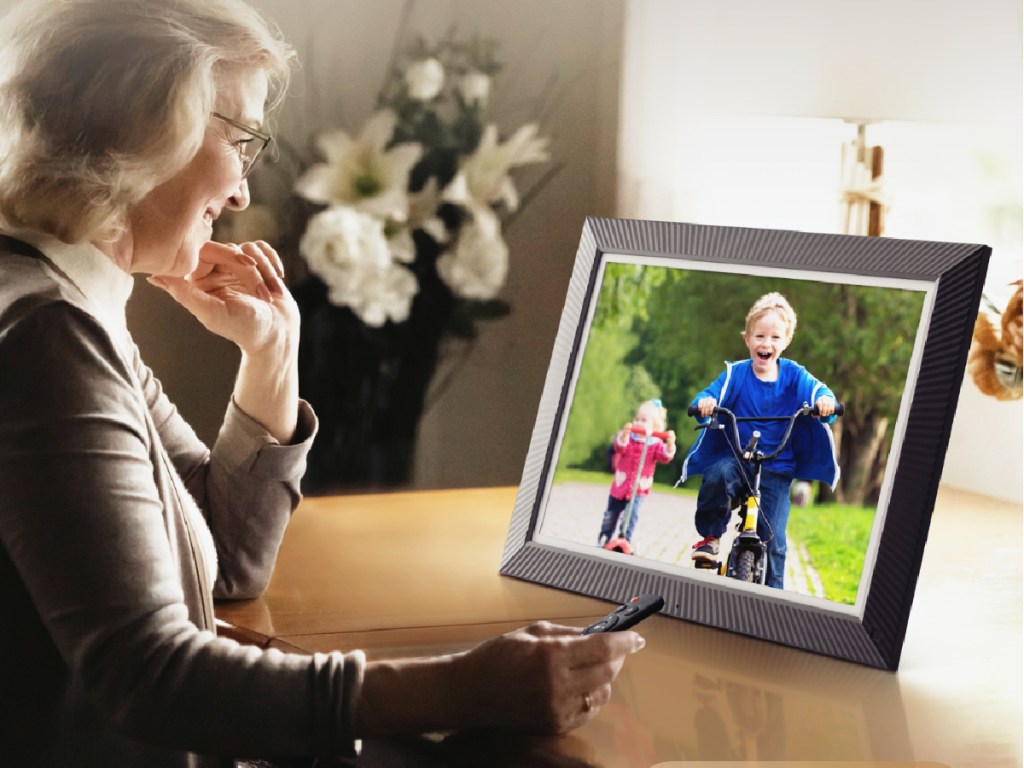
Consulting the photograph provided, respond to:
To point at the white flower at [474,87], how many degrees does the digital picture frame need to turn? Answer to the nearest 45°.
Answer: approximately 90° to its right

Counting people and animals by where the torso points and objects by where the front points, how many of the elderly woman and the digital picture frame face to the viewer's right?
1

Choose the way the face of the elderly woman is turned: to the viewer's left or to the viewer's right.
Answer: to the viewer's right

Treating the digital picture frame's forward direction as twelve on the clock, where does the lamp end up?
The lamp is roughly at 5 o'clock from the digital picture frame.

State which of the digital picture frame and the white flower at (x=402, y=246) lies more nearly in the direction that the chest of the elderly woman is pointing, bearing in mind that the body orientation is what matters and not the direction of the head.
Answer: the digital picture frame

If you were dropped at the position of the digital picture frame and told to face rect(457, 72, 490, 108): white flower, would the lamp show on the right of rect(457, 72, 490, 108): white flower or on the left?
right

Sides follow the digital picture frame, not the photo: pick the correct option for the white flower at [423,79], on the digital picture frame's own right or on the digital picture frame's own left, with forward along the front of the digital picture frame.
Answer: on the digital picture frame's own right

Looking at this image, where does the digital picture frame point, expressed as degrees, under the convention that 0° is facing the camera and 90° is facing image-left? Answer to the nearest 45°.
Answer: approximately 45°

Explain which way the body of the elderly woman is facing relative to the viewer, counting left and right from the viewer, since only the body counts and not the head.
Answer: facing to the right of the viewer

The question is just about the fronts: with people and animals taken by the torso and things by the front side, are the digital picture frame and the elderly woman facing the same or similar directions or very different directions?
very different directions
